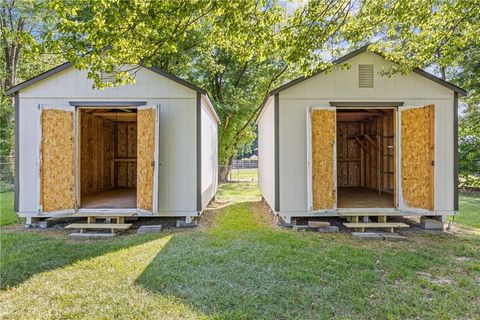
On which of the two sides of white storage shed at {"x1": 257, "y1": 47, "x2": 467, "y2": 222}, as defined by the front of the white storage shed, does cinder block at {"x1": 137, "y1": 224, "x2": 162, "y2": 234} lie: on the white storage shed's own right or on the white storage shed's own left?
on the white storage shed's own right

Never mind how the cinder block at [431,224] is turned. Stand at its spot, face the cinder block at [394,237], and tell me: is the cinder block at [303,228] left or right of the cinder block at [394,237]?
right

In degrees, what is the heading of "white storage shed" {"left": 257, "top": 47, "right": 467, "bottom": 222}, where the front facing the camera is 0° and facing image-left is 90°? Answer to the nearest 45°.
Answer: approximately 0°

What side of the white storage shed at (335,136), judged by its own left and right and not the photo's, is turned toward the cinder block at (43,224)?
right
